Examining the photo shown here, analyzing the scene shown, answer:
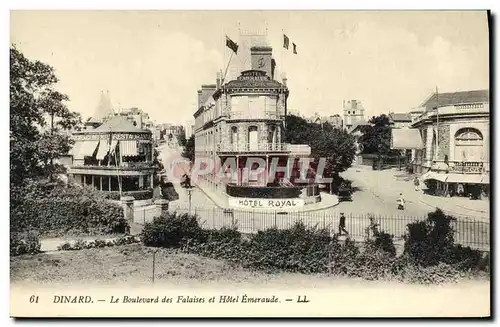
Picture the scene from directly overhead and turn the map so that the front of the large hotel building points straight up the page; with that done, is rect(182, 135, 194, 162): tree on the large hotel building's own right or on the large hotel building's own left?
on the large hotel building's own right

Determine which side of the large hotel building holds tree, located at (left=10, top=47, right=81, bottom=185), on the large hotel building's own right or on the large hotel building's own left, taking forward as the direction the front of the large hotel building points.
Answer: on the large hotel building's own right

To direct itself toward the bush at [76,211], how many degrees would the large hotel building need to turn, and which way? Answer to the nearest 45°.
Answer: approximately 90° to its right

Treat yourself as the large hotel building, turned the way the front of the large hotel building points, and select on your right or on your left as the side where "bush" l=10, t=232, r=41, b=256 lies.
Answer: on your right

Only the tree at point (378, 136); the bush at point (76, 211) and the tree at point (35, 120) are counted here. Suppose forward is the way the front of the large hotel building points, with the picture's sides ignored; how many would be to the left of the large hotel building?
1

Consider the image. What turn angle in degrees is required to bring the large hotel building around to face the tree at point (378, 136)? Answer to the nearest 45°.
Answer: approximately 90° to its left

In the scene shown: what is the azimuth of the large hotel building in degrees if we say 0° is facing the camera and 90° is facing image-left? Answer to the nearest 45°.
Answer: approximately 0°
